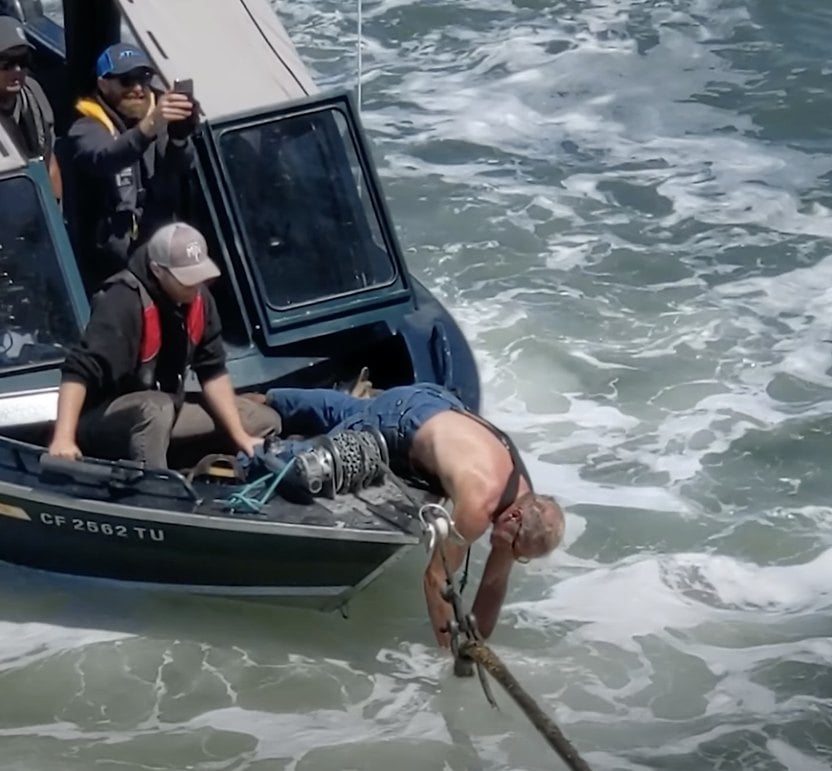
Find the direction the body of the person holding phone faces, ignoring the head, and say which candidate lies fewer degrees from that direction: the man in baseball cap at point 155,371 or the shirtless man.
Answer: the shirtless man

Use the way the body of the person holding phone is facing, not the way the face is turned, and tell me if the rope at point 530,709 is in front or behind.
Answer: in front

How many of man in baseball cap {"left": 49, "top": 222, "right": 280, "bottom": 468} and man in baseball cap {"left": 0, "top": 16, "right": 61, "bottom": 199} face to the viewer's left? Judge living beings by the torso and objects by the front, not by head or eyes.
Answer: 0

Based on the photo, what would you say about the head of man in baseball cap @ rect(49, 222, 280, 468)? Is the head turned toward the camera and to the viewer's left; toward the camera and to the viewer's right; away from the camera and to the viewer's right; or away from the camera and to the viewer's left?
toward the camera and to the viewer's right

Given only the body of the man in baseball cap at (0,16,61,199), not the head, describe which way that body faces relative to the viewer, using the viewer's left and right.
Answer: facing the viewer and to the right of the viewer

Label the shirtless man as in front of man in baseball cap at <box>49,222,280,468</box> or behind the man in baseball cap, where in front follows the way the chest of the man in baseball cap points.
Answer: in front

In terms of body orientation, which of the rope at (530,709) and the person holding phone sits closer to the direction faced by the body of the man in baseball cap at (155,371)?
the rope

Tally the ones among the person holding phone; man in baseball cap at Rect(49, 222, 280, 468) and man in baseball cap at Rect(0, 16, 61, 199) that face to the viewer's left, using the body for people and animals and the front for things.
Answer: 0

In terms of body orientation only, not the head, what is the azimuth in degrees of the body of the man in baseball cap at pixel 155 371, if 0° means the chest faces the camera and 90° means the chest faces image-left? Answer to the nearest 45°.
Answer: approximately 315°

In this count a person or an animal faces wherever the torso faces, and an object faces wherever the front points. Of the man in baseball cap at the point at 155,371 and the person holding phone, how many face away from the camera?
0
